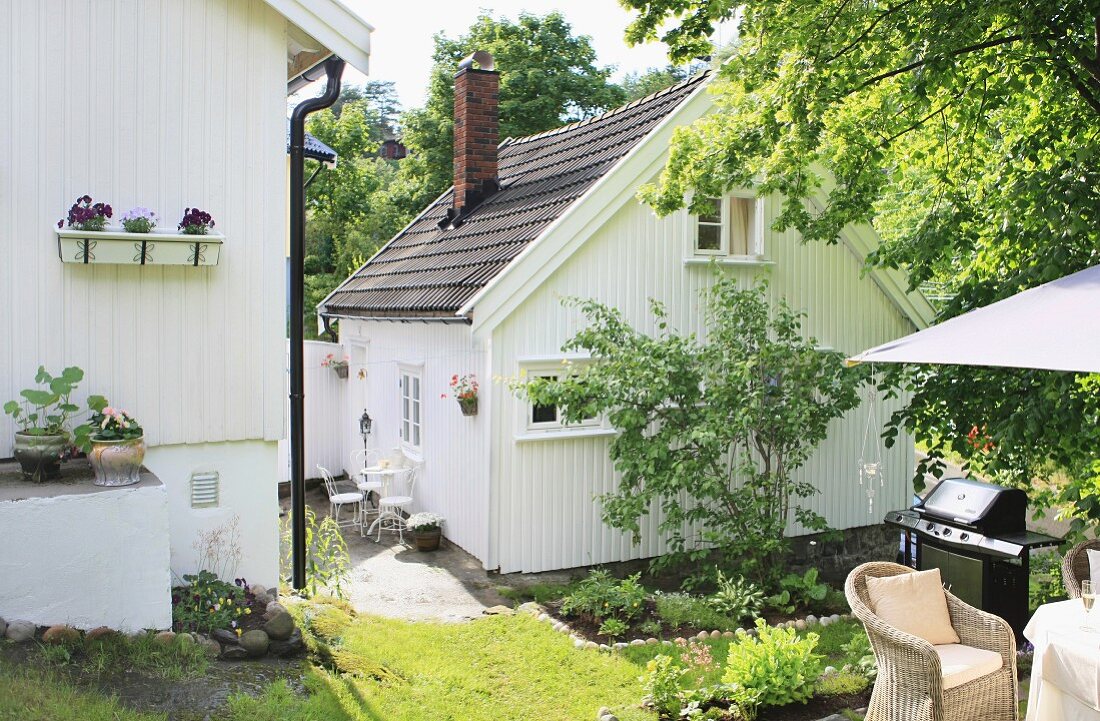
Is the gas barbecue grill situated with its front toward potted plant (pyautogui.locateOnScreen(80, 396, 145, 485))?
yes

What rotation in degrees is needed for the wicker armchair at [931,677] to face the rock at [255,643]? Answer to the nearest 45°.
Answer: approximately 135° to its right

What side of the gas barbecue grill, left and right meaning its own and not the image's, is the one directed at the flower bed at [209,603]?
front

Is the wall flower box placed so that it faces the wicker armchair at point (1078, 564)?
no

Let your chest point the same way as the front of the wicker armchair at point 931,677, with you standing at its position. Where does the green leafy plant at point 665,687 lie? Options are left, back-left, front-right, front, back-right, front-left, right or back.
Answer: back-right

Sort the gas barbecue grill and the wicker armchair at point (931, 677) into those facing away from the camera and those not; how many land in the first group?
0

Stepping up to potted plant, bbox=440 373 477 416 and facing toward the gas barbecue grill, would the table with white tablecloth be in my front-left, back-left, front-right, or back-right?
front-right

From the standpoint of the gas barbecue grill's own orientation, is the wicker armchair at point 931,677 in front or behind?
in front

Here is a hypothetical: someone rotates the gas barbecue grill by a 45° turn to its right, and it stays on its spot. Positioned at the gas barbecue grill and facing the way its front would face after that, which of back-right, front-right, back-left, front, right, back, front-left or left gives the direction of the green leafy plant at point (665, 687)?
front-left

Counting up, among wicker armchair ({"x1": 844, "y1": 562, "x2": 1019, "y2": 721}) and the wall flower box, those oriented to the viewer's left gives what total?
0

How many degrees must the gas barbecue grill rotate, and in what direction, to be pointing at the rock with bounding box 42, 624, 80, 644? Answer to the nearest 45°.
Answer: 0° — it already faces it

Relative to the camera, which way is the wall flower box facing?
toward the camera

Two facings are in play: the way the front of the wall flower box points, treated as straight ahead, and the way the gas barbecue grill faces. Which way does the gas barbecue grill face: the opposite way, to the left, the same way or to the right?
to the right

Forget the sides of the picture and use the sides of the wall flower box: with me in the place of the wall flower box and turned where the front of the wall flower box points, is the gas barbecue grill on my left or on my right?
on my left

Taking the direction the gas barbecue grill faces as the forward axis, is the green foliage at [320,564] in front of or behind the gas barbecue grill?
in front
